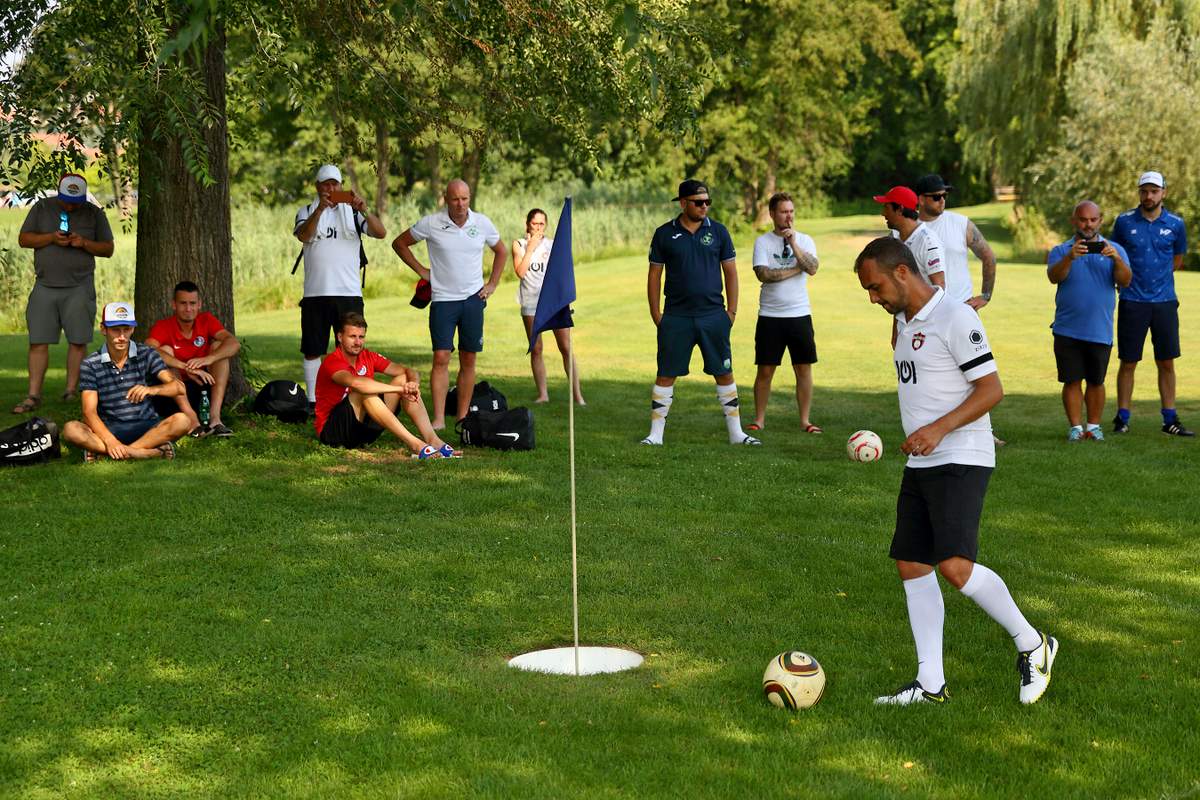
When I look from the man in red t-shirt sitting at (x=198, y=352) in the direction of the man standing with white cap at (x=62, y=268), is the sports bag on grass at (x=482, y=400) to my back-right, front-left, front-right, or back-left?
back-right

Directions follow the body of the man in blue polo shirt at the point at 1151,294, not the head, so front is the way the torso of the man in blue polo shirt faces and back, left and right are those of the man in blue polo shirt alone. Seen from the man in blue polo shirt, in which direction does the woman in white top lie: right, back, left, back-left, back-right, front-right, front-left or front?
right

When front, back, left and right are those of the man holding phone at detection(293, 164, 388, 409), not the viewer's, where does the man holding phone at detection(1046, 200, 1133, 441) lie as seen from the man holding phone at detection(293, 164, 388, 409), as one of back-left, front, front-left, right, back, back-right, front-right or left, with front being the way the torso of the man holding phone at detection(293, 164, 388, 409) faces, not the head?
left

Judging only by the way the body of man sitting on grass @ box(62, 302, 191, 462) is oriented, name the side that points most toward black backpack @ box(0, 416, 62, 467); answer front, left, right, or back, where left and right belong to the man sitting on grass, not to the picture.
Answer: right

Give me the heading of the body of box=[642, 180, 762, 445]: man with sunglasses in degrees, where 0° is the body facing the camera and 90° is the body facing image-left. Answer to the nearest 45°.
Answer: approximately 0°

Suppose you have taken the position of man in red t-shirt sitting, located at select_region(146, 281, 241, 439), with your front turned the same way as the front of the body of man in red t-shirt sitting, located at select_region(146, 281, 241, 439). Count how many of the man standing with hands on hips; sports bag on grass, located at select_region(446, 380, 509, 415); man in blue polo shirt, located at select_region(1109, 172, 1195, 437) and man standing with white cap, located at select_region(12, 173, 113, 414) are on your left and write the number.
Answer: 3

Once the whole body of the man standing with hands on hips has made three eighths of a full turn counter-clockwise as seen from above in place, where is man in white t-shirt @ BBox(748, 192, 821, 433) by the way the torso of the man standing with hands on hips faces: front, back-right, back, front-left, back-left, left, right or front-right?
front-right

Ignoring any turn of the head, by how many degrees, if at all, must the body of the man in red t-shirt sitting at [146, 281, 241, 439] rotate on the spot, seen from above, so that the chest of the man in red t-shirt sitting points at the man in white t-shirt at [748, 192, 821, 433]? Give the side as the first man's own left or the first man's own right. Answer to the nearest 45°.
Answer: approximately 90° to the first man's own left

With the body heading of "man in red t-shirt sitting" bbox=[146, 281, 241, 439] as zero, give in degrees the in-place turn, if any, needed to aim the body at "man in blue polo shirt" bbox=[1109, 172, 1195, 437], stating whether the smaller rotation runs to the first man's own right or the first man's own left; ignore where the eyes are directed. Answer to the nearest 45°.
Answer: approximately 90° to the first man's own left

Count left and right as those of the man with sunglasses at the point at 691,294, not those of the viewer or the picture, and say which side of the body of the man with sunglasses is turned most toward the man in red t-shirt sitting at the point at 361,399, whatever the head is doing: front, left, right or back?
right

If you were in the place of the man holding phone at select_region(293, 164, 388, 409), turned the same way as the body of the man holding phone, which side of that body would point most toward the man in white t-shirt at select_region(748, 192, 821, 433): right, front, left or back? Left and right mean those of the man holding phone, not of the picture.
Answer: left
